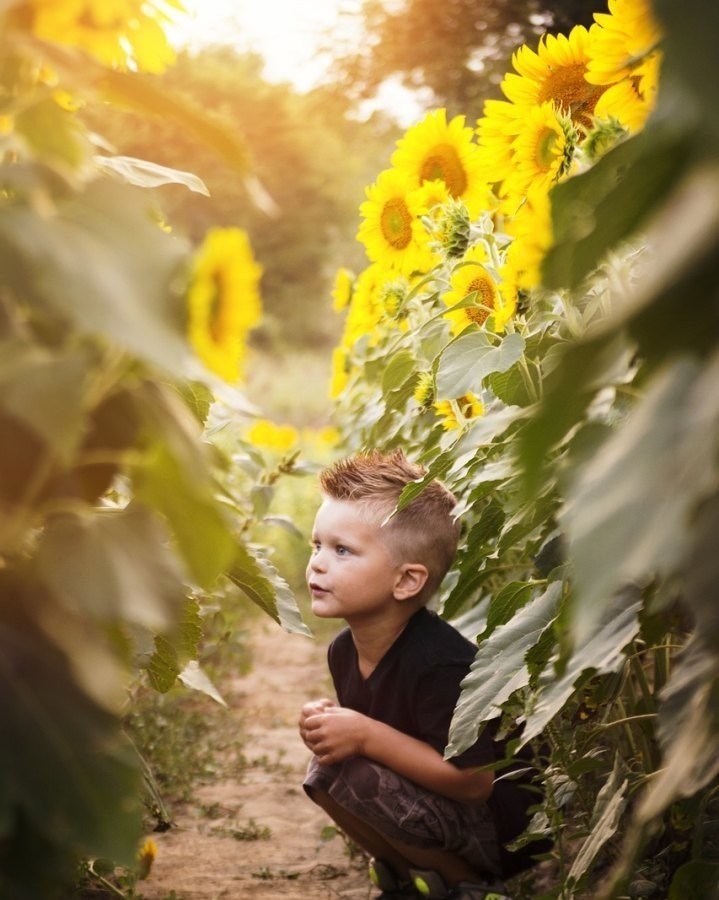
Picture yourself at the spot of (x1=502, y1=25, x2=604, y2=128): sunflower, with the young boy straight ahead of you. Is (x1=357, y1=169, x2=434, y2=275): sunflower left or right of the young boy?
right

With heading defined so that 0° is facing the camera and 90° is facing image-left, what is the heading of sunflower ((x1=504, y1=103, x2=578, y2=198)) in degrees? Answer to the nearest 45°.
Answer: approximately 45°

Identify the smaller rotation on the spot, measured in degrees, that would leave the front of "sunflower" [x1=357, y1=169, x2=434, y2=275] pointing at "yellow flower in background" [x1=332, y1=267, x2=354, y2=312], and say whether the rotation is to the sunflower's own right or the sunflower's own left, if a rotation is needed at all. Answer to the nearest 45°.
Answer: approximately 135° to the sunflower's own right

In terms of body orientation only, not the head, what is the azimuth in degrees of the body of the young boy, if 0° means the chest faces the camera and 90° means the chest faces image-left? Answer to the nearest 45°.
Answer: approximately 45°

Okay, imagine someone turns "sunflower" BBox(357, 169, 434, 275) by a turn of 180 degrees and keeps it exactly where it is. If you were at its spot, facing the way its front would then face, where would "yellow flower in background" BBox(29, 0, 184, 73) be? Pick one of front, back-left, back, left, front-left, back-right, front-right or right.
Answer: back-right

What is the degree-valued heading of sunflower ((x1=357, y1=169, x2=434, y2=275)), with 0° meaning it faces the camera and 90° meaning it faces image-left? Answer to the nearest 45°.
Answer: approximately 45°
